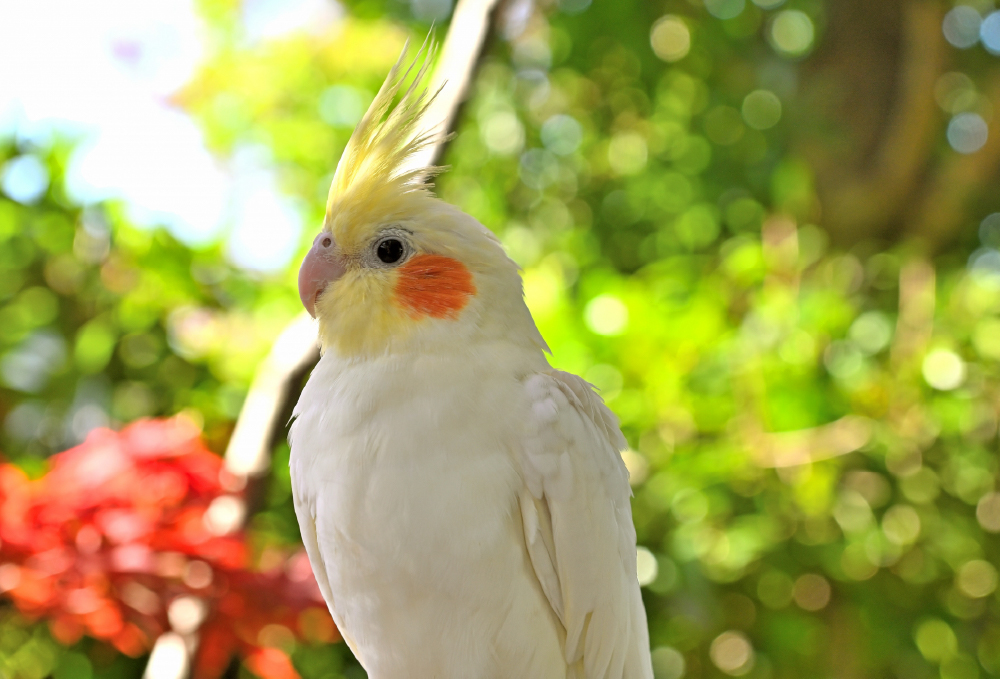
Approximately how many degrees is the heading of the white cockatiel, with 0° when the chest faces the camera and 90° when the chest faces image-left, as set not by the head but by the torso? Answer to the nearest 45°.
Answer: approximately 45°
